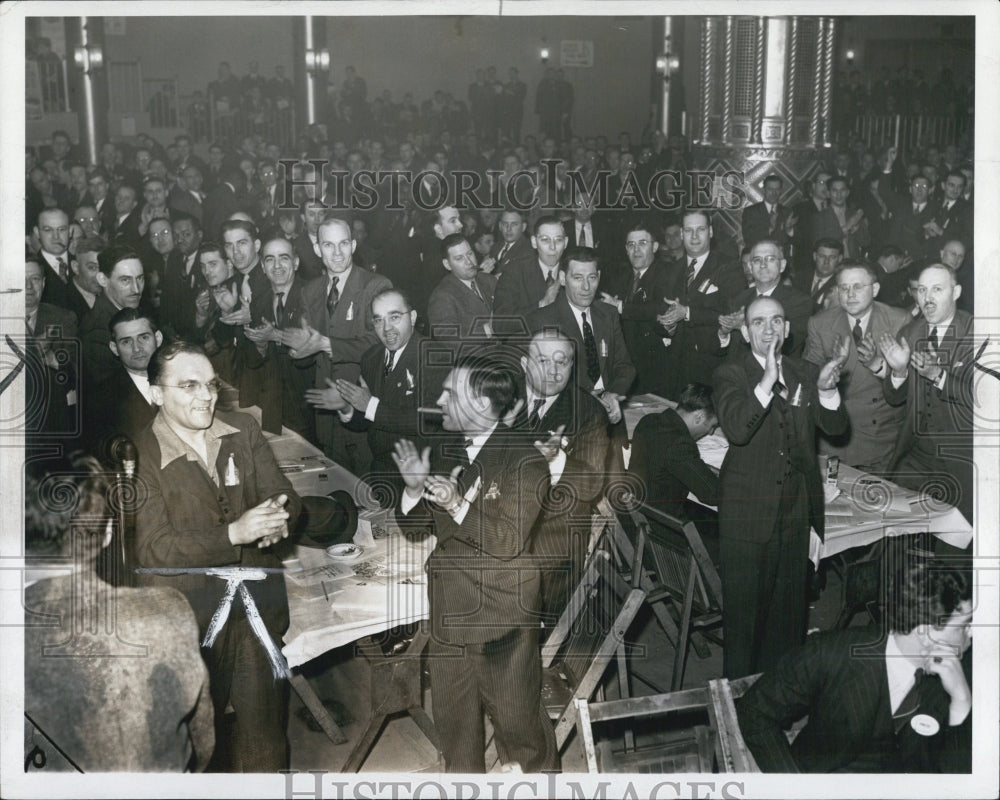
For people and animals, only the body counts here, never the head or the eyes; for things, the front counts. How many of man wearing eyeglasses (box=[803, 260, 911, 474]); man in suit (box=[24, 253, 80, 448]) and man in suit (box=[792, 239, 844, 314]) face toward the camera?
3

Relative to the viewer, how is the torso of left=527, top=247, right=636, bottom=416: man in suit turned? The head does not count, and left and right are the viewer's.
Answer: facing the viewer

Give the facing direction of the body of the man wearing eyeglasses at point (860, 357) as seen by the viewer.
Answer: toward the camera

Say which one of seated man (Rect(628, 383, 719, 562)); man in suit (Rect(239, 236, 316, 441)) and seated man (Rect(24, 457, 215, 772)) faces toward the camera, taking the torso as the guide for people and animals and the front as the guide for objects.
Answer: the man in suit

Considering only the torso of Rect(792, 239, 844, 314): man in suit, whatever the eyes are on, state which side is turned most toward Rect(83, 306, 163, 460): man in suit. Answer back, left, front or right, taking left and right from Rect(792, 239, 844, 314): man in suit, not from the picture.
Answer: front

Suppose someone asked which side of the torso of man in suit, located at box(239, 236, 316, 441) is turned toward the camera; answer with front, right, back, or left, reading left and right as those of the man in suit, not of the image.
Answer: front

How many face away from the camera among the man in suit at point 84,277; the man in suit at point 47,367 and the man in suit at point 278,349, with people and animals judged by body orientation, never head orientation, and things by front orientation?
0

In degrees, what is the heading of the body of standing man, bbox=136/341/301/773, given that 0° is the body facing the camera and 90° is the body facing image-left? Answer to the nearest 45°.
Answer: approximately 315°

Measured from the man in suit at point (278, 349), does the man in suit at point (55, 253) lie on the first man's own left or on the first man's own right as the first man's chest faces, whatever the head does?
on the first man's own right

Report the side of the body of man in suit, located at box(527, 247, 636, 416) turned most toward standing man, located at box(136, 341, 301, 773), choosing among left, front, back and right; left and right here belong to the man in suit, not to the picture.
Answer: right

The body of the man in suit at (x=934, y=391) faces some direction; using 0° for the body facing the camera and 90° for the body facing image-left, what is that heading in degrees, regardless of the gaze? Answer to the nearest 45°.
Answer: approximately 45°

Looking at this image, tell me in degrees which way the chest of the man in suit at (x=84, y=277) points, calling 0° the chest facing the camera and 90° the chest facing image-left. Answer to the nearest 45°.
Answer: approximately 315°

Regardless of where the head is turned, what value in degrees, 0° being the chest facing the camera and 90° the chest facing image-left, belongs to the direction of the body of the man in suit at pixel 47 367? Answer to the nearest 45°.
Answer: approximately 0°

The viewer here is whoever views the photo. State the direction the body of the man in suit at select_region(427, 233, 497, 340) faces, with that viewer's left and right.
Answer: facing the viewer and to the right of the viewer

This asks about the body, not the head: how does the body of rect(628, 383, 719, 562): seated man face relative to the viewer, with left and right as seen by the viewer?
facing away from the viewer and to the right of the viewer

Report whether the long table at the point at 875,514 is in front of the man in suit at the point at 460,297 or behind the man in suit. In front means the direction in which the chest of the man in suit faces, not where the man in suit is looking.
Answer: in front

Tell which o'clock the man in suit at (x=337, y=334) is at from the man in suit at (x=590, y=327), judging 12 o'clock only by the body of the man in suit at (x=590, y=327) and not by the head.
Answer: the man in suit at (x=337, y=334) is roughly at 3 o'clock from the man in suit at (x=590, y=327).
